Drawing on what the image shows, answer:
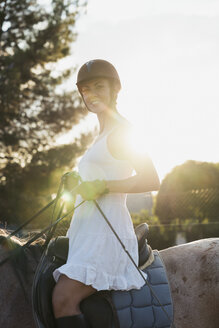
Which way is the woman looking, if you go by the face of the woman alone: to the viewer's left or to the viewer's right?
to the viewer's left

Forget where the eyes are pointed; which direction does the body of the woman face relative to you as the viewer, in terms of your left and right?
facing to the left of the viewer

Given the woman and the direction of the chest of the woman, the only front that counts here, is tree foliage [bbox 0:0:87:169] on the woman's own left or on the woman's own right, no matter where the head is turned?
on the woman's own right

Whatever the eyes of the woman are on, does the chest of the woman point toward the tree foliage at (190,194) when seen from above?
no
